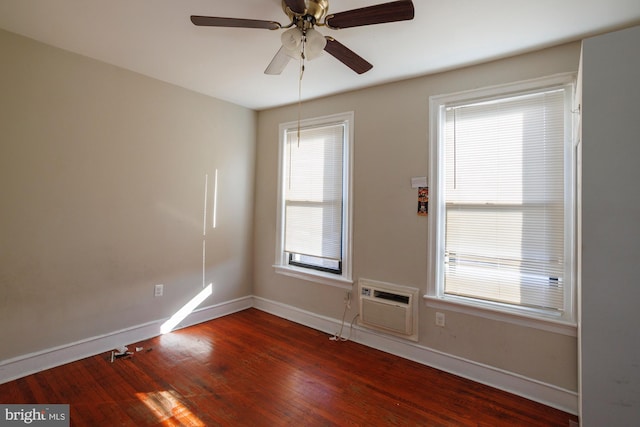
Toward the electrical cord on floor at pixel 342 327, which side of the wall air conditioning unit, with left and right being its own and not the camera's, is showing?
right

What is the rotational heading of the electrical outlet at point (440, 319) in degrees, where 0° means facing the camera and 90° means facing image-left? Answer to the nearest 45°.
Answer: approximately 45°

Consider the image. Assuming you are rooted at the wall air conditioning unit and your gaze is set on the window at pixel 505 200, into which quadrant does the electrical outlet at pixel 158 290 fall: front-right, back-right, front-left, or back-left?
back-right
